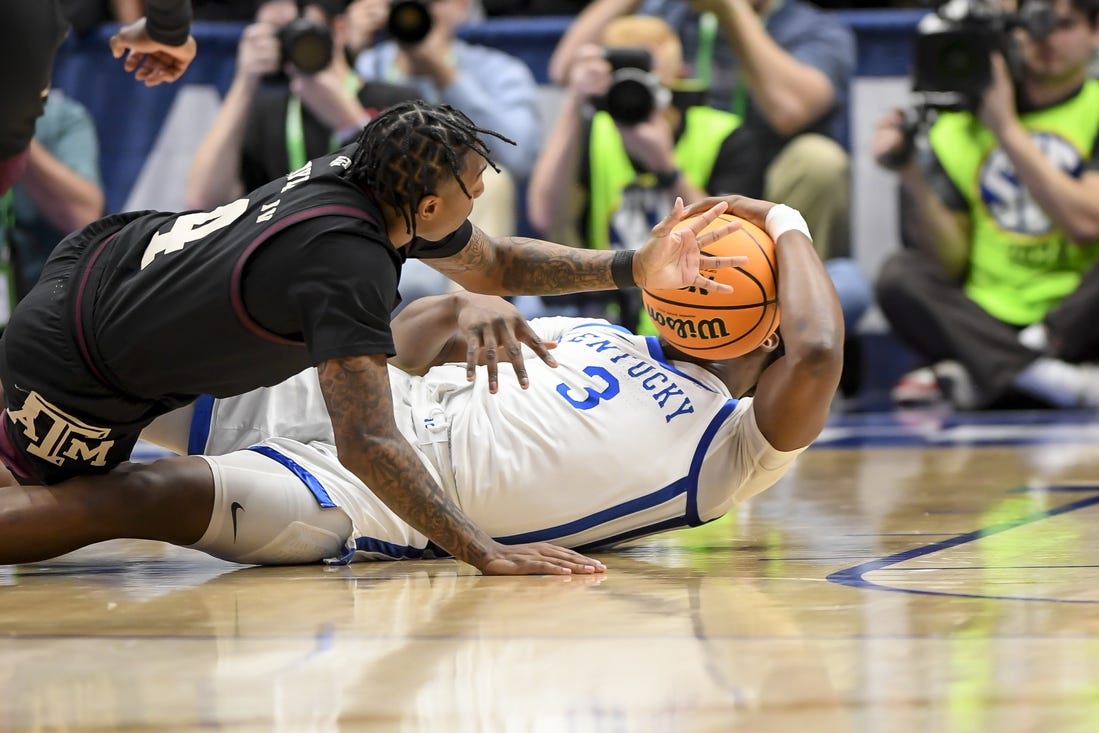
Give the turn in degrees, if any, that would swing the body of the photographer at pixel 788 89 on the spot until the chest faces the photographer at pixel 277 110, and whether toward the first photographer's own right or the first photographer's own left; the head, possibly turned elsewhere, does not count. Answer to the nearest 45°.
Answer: approximately 45° to the first photographer's own right

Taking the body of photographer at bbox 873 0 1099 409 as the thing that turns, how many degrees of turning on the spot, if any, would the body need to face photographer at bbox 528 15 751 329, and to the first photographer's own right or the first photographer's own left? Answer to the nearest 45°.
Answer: approximately 45° to the first photographer's own right

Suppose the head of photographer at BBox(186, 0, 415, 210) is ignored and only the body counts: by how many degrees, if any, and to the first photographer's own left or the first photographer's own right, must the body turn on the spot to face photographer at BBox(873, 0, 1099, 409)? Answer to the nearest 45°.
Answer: approximately 90° to the first photographer's own left

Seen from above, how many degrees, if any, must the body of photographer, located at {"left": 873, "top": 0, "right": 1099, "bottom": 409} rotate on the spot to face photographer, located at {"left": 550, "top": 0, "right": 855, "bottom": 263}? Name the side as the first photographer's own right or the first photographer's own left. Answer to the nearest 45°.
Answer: approximately 45° to the first photographer's own right

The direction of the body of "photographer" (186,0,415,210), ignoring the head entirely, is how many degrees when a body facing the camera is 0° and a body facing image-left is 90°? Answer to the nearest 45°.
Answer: approximately 0°

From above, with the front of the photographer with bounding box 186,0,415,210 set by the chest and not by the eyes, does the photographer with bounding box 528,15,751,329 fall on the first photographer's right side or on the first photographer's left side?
on the first photographer's left side

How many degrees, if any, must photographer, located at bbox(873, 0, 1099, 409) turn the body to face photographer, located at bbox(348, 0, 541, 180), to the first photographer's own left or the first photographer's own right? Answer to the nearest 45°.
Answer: approximately 45° to the first photographer's own right

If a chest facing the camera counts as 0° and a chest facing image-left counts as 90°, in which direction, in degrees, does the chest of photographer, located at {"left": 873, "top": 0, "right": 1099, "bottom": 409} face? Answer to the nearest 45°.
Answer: approximately 45°

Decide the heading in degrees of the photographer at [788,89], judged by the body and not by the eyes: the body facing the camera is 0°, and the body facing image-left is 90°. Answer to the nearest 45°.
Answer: approximately 45°

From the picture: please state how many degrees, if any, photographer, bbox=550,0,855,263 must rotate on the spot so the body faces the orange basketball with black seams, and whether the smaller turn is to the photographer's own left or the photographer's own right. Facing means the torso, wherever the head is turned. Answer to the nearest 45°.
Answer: approximately 45° to the photographer's own left

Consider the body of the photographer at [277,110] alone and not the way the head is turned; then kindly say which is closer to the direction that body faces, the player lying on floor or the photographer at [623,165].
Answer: the player lying on floor
